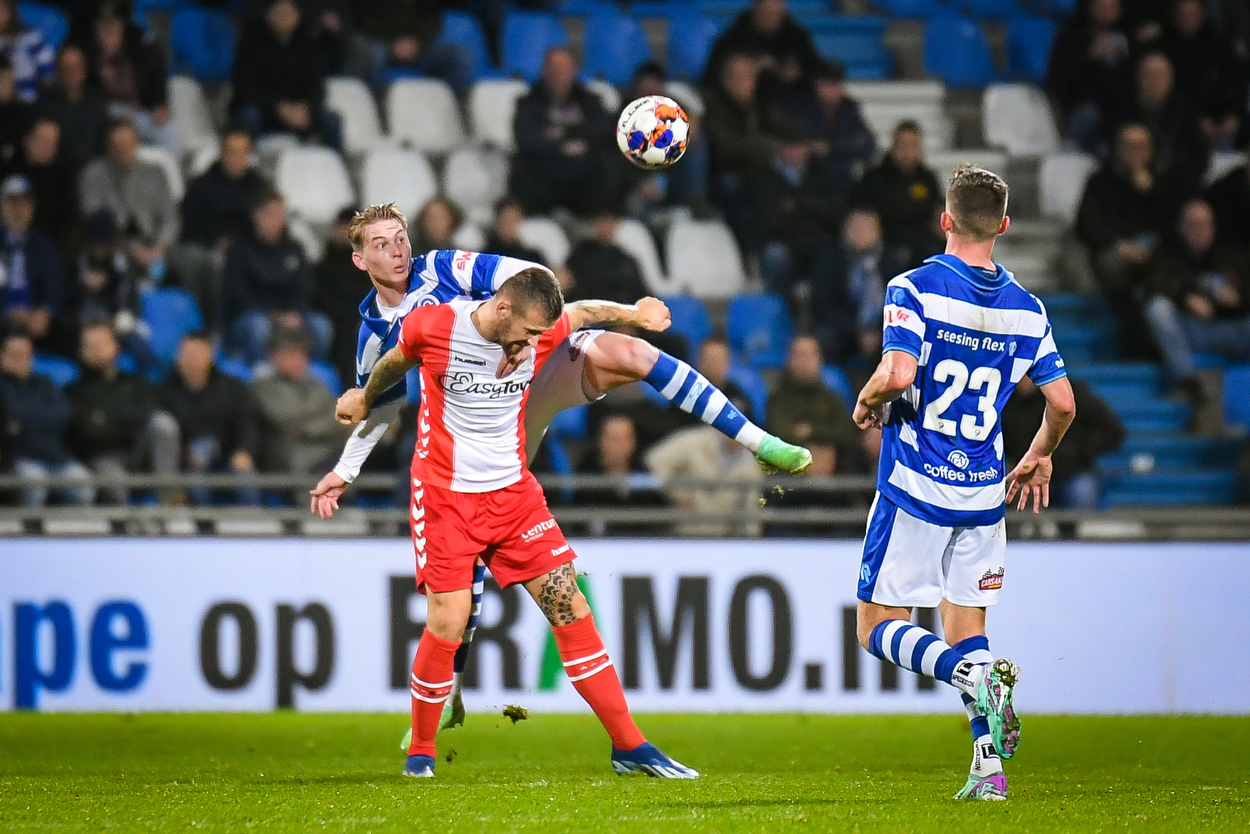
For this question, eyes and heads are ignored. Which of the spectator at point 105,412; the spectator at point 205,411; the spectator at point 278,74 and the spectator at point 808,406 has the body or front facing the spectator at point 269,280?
the spectator at point 278,74

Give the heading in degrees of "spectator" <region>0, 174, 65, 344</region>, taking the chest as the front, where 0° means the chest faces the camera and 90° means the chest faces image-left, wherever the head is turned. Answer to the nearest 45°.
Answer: approximately 0°

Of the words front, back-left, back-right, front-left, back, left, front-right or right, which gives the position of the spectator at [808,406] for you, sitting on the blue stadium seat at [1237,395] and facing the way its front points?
front-right

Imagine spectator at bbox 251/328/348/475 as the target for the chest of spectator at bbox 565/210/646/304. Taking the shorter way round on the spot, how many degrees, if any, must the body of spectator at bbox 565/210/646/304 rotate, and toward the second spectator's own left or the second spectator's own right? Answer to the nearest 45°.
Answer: approximately 90° to the second spectator's own right

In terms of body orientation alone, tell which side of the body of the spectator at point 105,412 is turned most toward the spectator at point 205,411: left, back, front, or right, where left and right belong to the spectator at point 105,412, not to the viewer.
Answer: left

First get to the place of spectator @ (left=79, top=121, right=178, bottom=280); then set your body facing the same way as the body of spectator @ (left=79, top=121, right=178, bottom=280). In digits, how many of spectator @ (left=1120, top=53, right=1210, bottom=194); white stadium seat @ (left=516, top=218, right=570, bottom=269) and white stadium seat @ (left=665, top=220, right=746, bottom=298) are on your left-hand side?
3

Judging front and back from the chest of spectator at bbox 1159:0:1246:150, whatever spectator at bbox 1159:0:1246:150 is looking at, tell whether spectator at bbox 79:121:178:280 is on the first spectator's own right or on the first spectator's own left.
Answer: on the first spectator's own right

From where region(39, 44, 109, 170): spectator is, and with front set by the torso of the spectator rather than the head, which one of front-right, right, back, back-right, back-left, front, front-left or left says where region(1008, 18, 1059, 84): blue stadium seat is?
left
